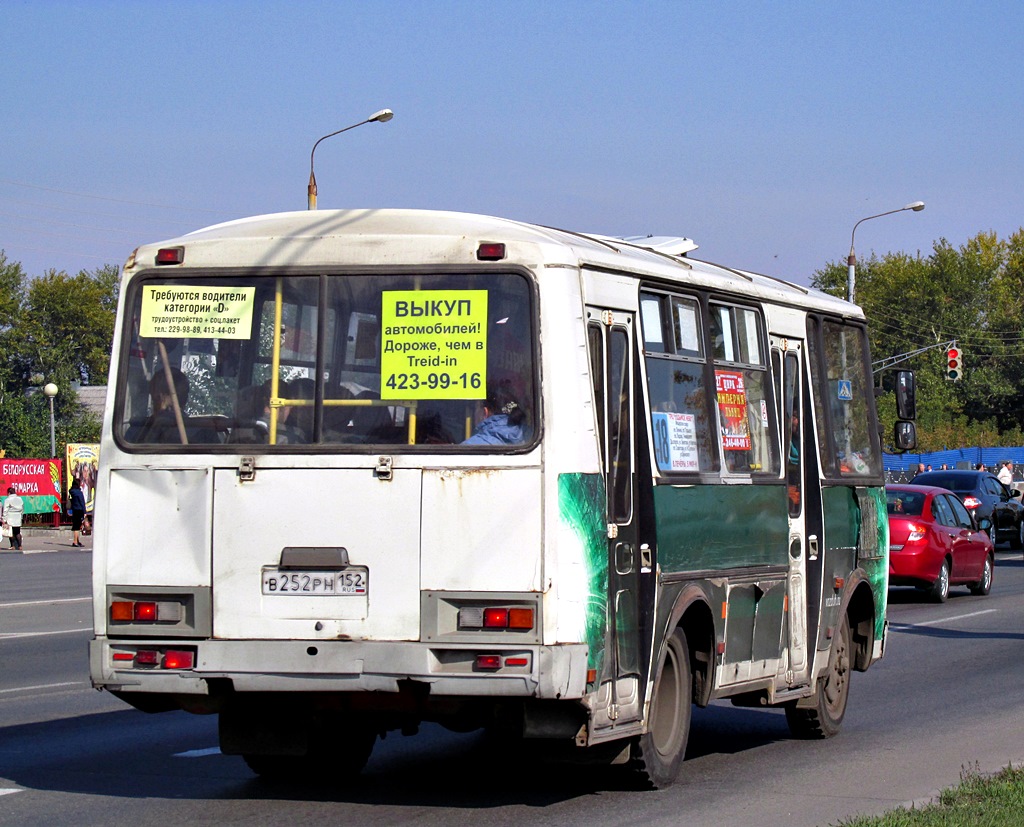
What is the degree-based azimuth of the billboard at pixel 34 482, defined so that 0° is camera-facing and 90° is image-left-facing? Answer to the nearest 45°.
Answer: approximately 0°

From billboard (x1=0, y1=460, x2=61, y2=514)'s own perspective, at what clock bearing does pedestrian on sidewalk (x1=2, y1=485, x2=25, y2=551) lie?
The pedestrian on sidewalk is roughly at 12 o'clock from the billboard.

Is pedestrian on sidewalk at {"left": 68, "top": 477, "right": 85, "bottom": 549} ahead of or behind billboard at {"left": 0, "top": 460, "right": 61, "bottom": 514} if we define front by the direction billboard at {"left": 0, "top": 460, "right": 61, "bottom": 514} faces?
ahead

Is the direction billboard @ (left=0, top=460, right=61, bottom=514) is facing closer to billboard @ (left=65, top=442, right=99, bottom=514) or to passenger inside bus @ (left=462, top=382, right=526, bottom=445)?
the passenger inside bus

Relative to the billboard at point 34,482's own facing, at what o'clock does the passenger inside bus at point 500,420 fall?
The passenger inside bus is roughly at 12 o'clock from the billboard.
